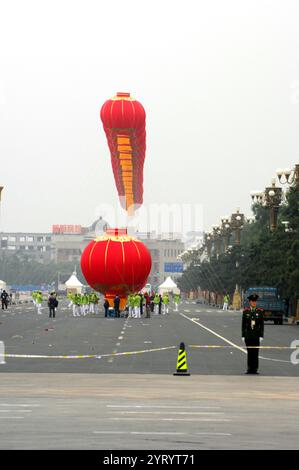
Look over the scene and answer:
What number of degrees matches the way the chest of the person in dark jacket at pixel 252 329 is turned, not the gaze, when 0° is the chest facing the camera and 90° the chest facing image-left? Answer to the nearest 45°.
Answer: approximately 0°
